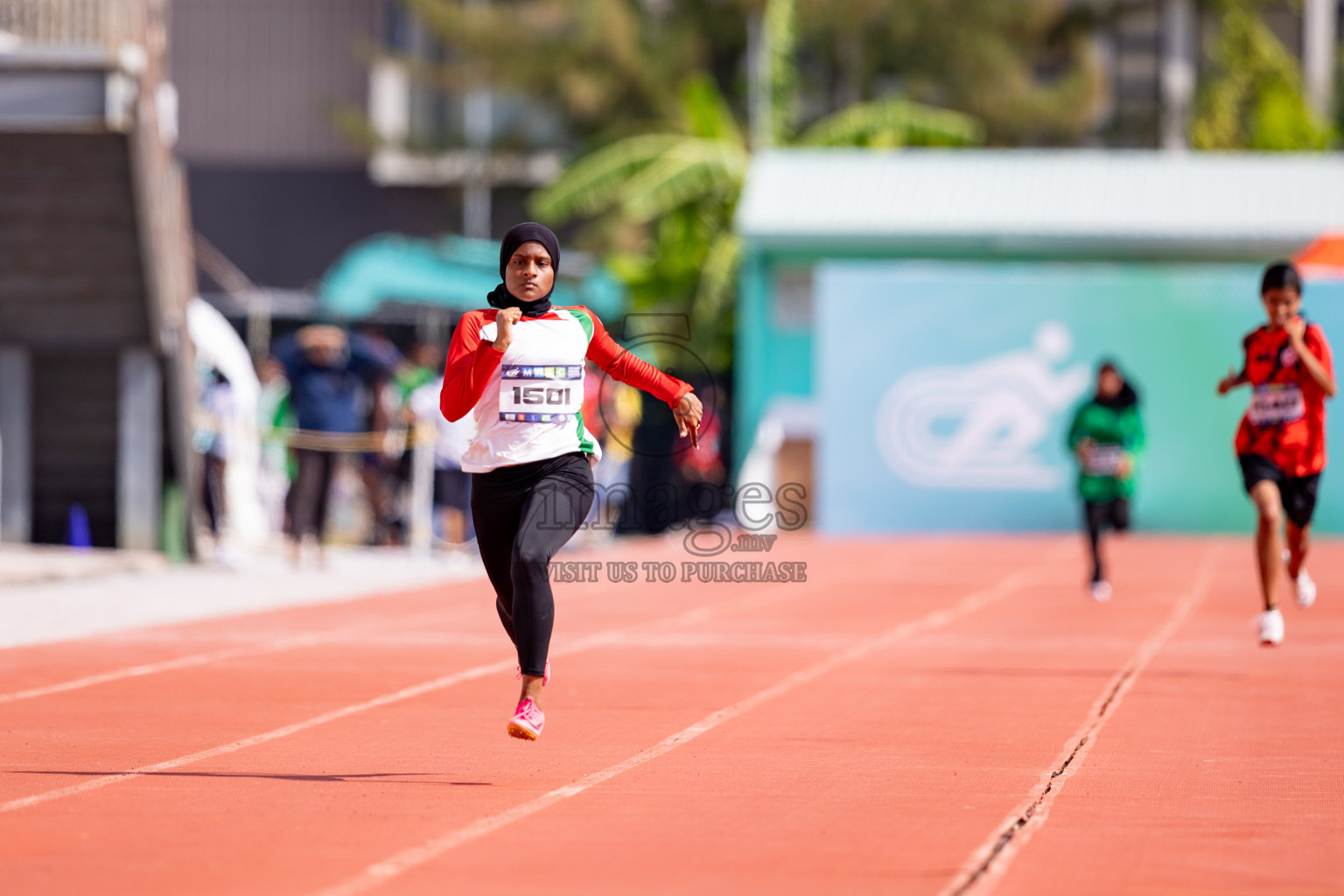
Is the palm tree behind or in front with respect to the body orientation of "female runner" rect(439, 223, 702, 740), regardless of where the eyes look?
behind

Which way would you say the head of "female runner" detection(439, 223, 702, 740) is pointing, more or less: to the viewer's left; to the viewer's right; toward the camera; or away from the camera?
toward the camera

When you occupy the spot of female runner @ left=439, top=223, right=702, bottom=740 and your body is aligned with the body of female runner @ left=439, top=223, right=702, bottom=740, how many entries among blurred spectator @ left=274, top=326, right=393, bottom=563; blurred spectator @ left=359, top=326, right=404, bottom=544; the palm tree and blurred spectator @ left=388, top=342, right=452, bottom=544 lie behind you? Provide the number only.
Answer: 4

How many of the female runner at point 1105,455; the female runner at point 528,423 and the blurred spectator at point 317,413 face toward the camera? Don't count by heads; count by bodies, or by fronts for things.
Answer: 3

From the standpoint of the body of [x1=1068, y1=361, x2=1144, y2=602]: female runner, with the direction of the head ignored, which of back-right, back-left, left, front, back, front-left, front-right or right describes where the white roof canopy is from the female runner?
back

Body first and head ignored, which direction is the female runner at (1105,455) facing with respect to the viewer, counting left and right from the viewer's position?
facing the viewer

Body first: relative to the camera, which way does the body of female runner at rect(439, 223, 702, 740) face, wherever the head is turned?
toward the camera

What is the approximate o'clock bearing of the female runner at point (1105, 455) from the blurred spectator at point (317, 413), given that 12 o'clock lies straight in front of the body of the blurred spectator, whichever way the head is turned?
The female runner is roughly at 10 o'clock from the blurred spectator.

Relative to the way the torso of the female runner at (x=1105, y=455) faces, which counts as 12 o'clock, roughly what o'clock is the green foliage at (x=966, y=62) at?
The green foliage is roughly at 6 o'clock from the female runner.

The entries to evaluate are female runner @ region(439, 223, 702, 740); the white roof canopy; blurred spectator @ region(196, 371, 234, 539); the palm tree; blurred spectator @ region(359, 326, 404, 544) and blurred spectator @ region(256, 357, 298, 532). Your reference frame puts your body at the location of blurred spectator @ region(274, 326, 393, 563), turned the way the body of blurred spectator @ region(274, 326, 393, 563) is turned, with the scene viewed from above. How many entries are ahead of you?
1

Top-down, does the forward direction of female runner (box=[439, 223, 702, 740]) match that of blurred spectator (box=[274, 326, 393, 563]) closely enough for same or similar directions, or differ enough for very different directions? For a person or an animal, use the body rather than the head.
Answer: same or similar directions

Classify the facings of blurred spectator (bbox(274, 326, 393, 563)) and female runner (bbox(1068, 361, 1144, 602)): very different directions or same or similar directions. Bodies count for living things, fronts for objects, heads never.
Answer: same or similar directions

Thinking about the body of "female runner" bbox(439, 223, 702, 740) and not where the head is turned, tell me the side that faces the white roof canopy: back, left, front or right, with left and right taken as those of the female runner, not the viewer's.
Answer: back
